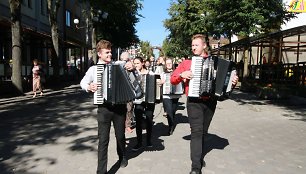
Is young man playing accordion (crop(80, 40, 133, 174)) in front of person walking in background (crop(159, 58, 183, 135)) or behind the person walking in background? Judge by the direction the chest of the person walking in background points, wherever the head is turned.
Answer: in front

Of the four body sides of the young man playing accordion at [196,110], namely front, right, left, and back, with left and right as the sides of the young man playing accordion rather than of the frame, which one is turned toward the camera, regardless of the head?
front

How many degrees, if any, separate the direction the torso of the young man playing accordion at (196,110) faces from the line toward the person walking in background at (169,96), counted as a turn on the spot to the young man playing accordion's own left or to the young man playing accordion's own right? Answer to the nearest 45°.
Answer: approximately 180°

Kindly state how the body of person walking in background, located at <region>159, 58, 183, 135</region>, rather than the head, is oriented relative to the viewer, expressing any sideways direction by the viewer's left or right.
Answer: facing the viewer

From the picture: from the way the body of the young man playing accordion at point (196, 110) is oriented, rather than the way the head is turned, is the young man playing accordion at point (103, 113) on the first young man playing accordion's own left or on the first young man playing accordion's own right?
on the first young man playing accordion's own right

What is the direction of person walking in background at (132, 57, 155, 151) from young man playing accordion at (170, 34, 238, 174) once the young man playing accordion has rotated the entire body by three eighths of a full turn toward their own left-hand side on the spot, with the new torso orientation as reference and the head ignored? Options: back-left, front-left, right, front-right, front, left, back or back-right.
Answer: left

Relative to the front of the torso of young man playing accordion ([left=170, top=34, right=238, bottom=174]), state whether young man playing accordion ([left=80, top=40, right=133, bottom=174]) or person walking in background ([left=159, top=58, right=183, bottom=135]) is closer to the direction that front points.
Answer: the young man playing accordion

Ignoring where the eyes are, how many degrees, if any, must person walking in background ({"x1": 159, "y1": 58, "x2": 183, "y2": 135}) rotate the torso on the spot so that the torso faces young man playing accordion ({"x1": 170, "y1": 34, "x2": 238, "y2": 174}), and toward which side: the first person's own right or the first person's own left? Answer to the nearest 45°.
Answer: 0° — they already face them

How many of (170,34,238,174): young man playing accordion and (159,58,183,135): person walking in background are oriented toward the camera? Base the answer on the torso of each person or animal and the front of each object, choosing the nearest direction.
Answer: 2
